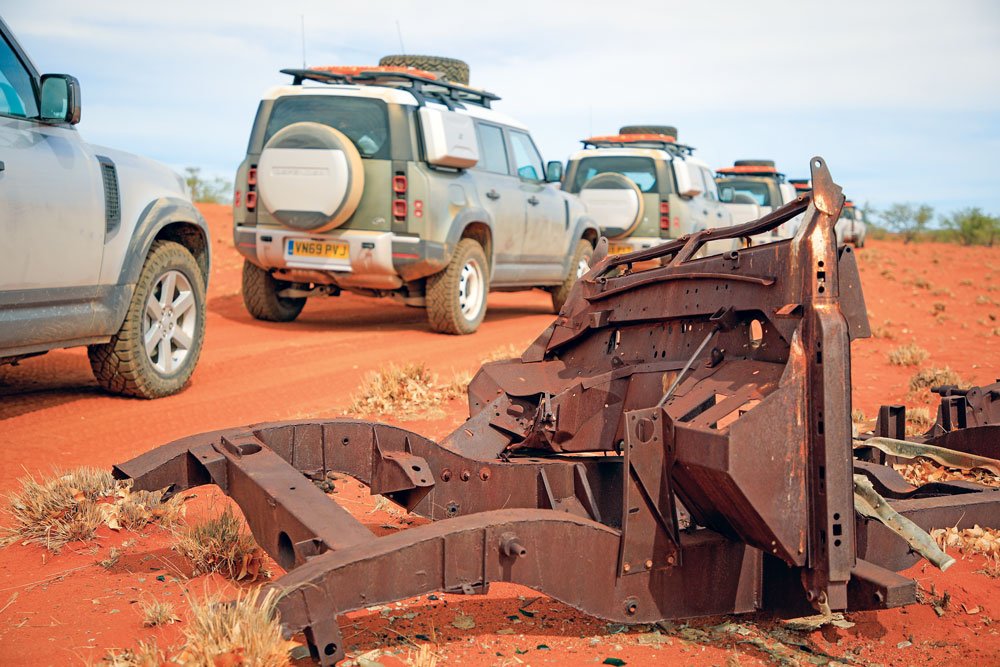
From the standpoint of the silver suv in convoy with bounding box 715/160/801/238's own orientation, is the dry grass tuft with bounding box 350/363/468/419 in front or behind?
behind

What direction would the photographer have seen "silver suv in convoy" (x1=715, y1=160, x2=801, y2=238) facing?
facing away from the viewer and to the right of the viewer

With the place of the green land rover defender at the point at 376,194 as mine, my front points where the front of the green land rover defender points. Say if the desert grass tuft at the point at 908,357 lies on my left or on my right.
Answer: on my right

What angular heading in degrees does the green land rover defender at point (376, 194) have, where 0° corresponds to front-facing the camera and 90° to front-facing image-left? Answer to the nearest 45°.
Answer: approximately 225°

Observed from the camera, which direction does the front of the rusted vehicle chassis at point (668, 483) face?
facing the viewer and to the left of the viewer

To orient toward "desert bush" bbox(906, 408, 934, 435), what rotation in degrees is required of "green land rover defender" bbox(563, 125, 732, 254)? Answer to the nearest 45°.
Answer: approximately 135° to its right

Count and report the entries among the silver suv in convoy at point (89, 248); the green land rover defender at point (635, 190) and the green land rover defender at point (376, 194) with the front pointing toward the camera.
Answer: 0

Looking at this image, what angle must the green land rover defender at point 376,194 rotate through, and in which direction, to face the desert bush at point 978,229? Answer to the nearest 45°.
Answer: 0° — it already faces it

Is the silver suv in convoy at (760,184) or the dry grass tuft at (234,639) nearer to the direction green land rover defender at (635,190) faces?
the silver suv in convoy

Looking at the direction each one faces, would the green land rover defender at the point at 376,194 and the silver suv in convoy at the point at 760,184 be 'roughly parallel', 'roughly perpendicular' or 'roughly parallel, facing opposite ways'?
roughly parallel

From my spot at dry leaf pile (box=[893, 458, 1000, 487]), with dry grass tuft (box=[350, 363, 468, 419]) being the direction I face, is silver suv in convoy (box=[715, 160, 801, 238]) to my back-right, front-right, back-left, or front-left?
front-right

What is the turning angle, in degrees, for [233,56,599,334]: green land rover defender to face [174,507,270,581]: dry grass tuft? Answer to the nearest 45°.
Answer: approximately 135° to its right
